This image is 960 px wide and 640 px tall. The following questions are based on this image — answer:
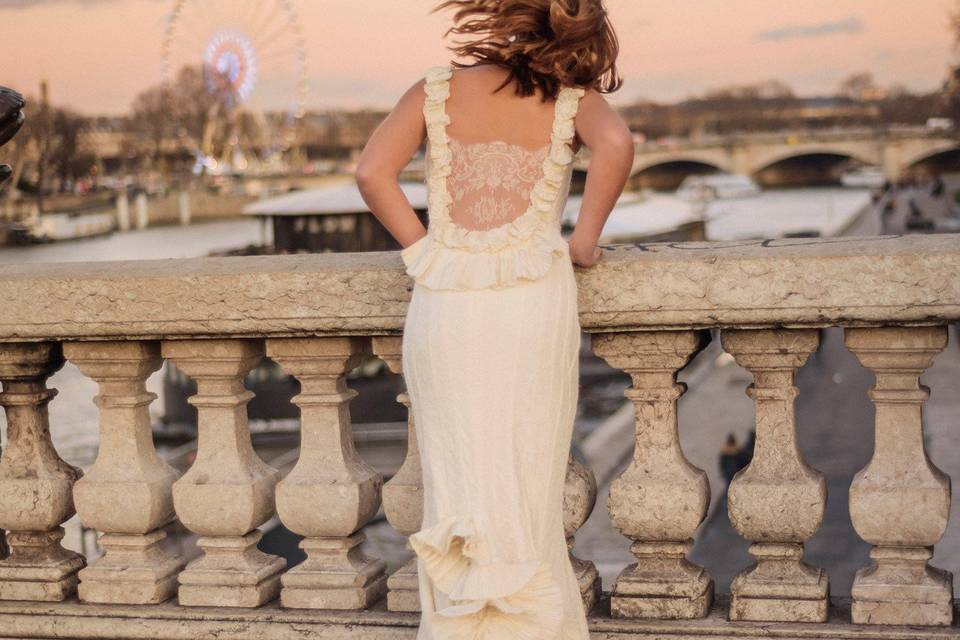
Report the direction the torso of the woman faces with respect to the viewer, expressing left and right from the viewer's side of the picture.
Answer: facing away from the viewer

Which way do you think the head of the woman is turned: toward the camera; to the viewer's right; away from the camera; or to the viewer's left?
away from the camera
